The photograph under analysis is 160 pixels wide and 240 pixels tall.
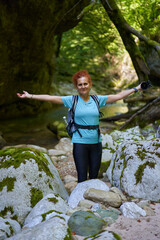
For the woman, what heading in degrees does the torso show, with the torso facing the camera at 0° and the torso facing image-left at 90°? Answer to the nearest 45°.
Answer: approximately 0°

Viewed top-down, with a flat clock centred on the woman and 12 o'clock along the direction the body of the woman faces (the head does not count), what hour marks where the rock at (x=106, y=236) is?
The rock is roughly at 12 o'clock from the woman.

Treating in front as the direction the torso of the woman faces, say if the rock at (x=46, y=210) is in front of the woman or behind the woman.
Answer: in front

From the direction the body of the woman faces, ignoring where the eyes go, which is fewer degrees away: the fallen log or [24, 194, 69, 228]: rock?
the rock

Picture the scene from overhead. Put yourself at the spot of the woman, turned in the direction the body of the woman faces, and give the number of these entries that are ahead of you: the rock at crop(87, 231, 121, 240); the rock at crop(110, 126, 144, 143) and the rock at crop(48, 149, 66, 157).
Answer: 1

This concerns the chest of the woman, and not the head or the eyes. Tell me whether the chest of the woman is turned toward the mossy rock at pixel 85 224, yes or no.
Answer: yes
